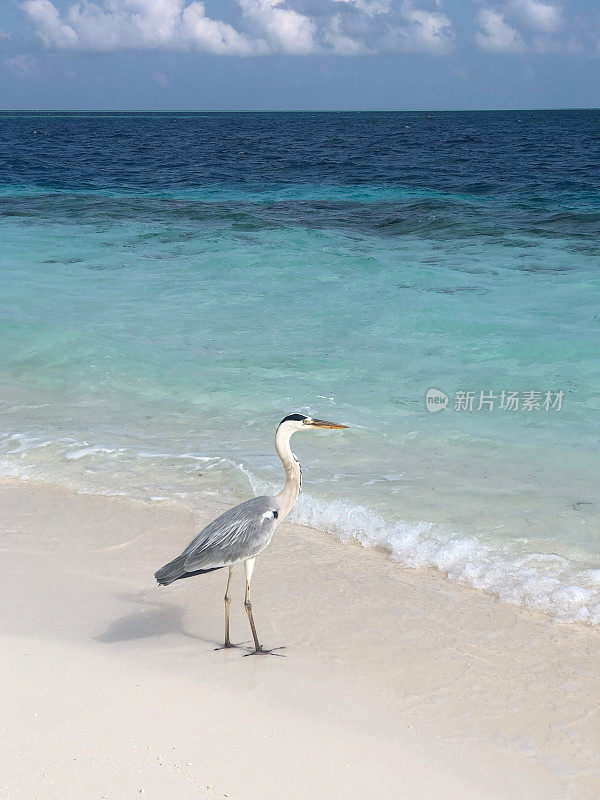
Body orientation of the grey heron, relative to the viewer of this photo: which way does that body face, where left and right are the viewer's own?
facing to the right of the viewer
